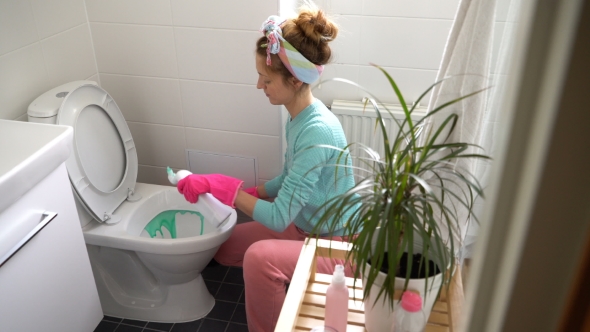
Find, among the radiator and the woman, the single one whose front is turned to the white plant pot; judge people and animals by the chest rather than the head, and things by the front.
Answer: the radiator

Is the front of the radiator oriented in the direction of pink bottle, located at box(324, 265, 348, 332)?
yes

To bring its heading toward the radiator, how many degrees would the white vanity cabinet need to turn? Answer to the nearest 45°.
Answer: approximately 45° to its left

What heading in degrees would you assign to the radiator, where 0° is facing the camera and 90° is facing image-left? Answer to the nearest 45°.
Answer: approximately 0°

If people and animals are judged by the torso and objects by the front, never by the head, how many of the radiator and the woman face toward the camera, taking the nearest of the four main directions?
1

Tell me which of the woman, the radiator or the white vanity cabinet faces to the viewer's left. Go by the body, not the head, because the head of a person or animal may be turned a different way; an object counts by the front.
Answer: the woman

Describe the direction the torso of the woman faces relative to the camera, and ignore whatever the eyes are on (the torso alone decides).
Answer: to the viewer's left

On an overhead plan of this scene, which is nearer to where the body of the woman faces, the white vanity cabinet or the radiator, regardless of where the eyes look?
the white vanity cabinet

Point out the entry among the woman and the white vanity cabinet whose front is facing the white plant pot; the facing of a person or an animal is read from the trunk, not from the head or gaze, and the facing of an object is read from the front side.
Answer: the white vanity cabinet

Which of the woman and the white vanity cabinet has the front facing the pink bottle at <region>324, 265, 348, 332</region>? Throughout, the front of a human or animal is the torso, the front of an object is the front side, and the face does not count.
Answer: the white vanity cabinet

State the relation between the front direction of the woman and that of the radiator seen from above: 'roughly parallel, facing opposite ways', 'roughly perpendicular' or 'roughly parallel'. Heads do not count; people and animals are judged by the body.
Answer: roughly perpendicular

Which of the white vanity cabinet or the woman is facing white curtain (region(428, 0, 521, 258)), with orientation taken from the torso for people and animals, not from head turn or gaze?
the white vanity cabinet
